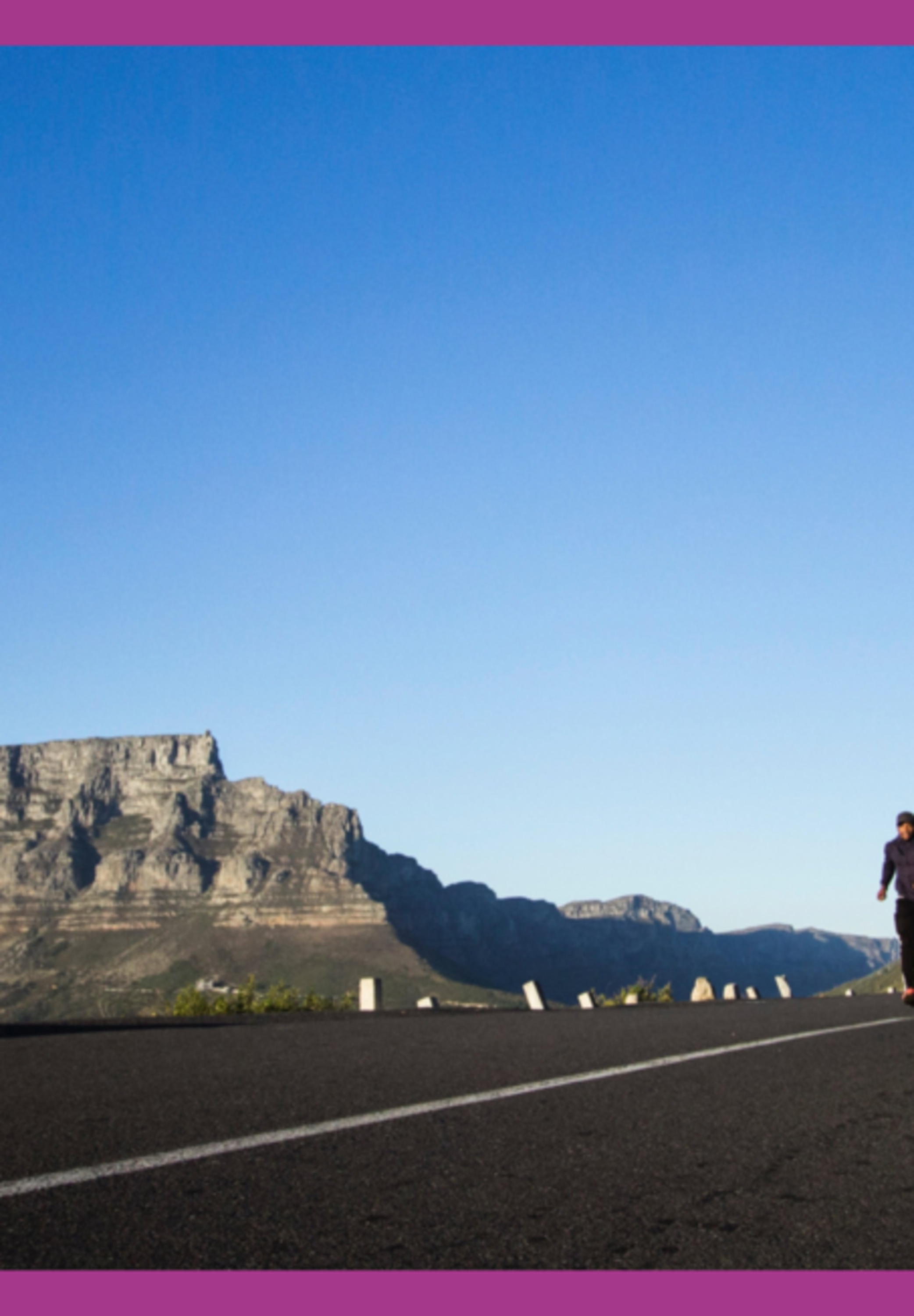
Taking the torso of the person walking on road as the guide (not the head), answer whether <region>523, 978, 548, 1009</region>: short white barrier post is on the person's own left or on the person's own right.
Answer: on the person's own right

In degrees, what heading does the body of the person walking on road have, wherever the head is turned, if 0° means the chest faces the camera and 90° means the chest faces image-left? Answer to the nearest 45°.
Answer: approximately 0°

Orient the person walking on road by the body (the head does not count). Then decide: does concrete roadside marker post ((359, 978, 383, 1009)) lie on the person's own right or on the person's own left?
on the person's own right
